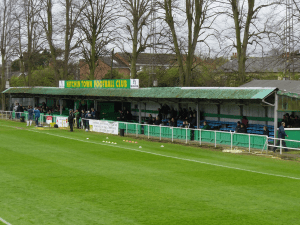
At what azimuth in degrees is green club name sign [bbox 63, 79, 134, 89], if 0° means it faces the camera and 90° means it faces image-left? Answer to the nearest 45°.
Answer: approximately 0°

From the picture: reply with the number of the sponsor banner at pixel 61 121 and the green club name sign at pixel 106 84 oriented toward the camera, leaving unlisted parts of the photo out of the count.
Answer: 2

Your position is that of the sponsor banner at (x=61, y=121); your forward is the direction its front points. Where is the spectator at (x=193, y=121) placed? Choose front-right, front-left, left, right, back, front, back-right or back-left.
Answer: front-left

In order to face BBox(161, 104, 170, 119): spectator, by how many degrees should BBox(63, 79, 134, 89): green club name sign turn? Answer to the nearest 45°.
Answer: approximately 45° to its left
